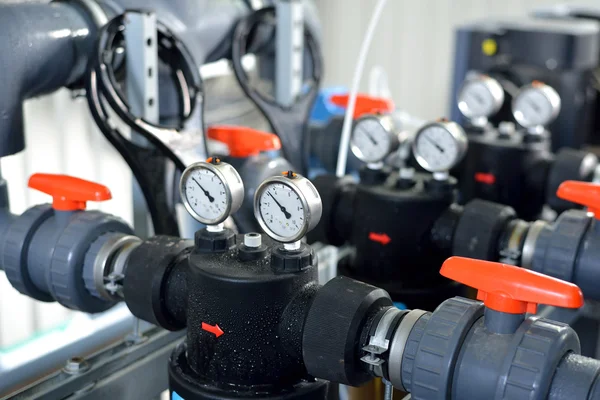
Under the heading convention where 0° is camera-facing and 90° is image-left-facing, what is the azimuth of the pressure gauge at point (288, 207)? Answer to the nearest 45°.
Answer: approximately 45°

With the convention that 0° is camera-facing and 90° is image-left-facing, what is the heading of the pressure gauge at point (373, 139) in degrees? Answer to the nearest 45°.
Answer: approximately 45°

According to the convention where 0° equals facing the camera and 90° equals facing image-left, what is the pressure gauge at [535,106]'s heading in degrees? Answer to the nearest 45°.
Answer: approximately 45°
